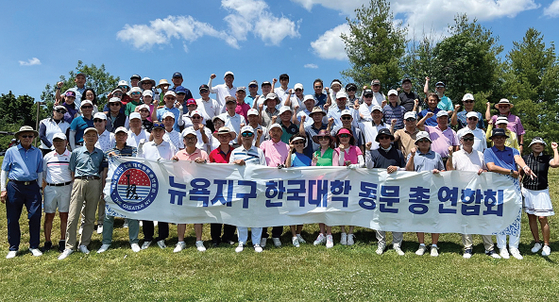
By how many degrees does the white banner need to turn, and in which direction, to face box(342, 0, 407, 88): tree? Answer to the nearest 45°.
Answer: approximately 180°

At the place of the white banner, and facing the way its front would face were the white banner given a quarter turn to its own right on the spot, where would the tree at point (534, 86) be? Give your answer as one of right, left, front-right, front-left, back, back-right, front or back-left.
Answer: back-right

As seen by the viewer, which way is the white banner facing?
toward the camera

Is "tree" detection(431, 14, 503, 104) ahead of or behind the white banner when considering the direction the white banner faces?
behind
